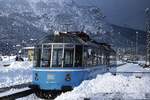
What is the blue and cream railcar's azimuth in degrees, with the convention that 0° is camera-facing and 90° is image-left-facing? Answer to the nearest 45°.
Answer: approximately 45°
